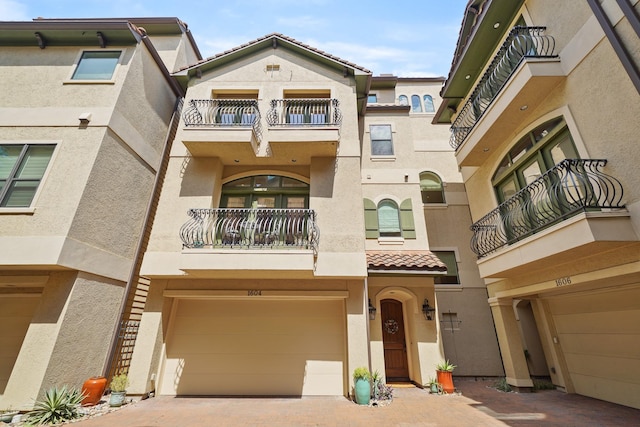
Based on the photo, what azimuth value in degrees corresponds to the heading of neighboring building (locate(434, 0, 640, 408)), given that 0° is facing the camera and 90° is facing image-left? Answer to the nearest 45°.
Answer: approximately 45°

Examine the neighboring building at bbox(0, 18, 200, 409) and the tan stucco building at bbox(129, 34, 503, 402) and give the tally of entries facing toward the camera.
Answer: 2

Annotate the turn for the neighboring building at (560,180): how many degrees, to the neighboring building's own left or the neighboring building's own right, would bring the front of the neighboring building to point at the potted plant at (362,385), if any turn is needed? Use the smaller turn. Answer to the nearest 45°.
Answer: approximately 45° to the neighboring building's own right

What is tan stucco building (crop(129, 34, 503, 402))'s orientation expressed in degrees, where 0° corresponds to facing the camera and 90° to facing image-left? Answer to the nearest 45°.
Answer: approximately 0°

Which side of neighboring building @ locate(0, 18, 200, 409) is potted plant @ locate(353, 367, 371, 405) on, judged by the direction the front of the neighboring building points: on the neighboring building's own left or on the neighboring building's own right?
on the neighboring building's own left
